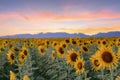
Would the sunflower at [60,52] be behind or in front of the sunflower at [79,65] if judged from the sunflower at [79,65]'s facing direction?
behind

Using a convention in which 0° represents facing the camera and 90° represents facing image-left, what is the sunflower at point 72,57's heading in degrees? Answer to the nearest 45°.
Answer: approximately 315°

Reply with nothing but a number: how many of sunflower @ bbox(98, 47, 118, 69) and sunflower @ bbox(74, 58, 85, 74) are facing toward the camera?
2

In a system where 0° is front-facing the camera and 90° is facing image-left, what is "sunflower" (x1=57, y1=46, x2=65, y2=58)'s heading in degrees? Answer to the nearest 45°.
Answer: approximately 315°

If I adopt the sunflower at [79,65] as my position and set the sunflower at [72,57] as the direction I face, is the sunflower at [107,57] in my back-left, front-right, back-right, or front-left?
back-right

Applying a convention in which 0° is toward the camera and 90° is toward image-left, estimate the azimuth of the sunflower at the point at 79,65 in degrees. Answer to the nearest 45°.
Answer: approximately 0°
